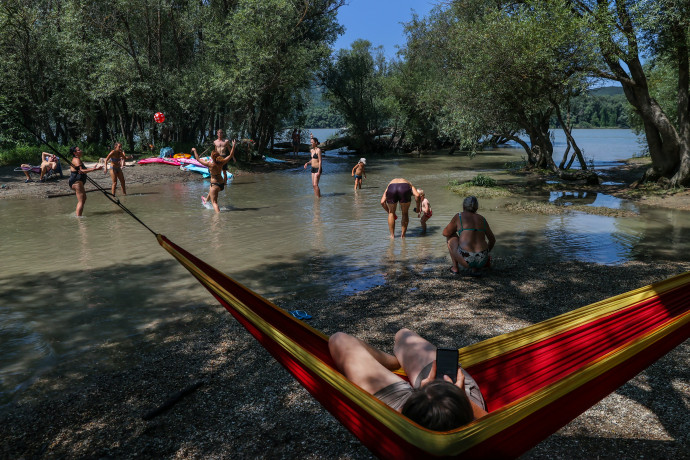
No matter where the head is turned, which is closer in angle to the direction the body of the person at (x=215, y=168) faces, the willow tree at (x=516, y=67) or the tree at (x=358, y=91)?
the tree

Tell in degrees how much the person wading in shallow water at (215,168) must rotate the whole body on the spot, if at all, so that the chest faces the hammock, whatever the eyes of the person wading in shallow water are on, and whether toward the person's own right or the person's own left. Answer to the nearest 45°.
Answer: approximately 135° to the person's own left

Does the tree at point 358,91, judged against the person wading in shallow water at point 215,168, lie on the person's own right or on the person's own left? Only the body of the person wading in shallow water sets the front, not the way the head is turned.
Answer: on the person's own right

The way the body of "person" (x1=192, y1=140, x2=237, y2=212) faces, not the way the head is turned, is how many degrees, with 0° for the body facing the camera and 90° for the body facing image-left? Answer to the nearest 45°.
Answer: approximately 135°

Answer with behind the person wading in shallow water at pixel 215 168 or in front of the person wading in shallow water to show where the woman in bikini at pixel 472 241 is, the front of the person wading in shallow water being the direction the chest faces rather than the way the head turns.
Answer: behind

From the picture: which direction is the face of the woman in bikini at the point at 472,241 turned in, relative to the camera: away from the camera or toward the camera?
away from the camera

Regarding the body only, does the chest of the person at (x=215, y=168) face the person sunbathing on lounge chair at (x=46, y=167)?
yes

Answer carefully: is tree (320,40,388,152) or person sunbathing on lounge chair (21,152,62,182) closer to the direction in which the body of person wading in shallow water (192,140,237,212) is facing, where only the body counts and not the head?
the person sunbathing on lounge chair

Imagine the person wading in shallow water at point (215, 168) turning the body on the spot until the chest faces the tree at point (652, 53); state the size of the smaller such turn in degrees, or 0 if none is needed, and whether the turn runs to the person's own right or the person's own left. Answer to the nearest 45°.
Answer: approximately 135° to the person's own right
